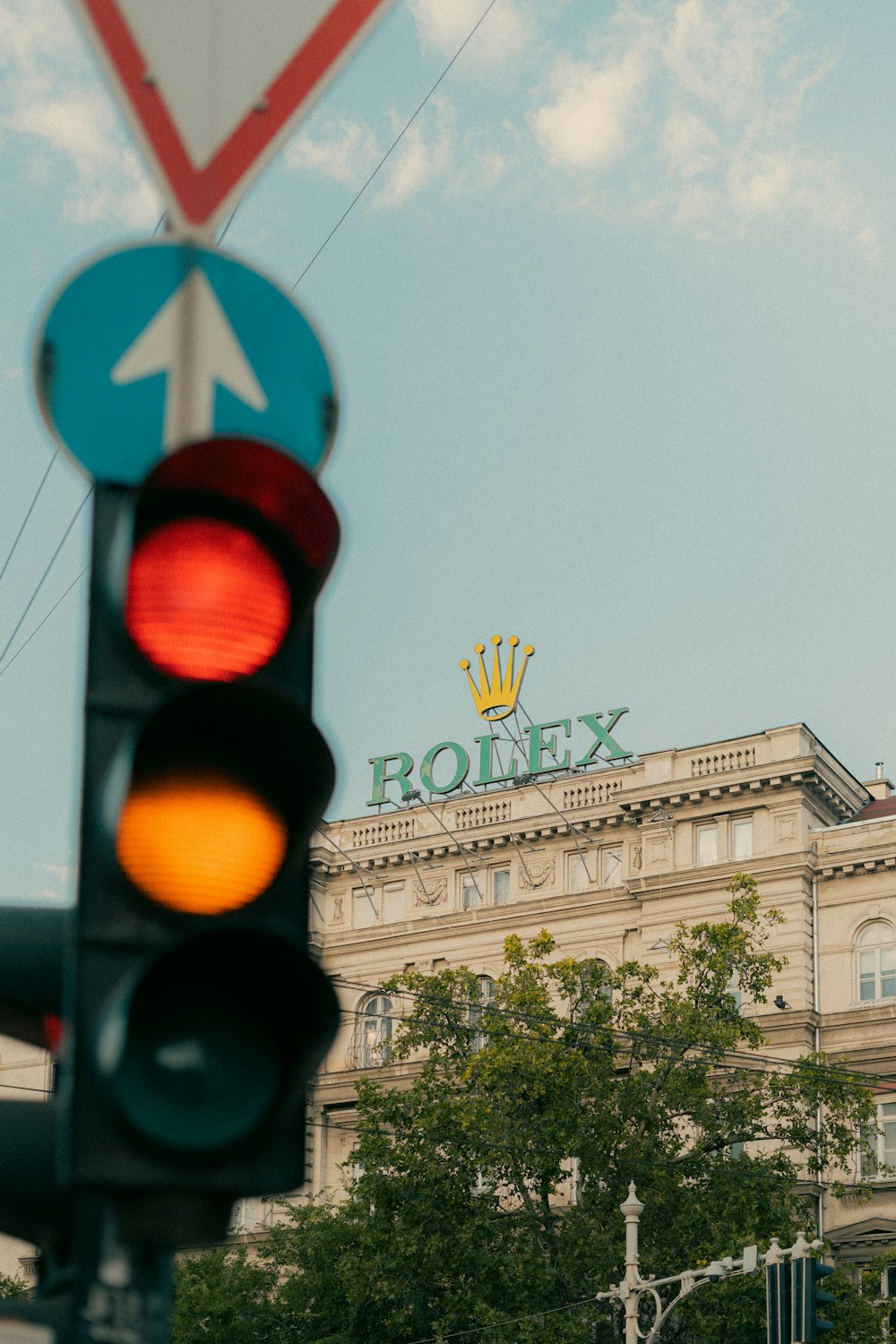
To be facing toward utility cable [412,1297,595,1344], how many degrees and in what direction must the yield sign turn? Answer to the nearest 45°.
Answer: approximately 180°

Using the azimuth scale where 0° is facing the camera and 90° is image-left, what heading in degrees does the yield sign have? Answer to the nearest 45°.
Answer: approximately 0°
